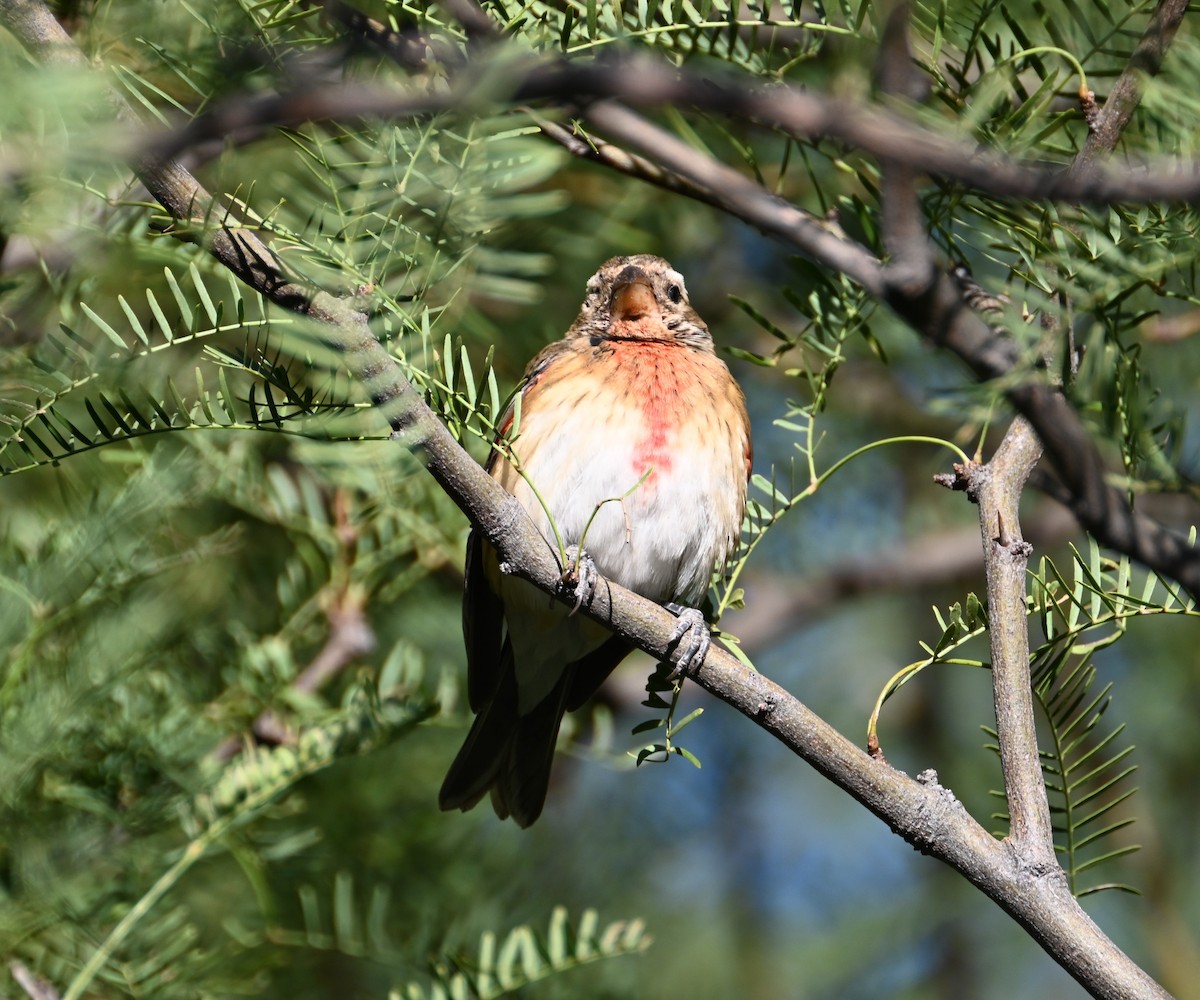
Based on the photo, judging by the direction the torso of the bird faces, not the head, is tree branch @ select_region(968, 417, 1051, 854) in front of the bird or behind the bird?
in front

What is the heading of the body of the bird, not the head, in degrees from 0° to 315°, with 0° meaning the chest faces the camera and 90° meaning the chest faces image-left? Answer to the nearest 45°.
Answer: approximately 0°

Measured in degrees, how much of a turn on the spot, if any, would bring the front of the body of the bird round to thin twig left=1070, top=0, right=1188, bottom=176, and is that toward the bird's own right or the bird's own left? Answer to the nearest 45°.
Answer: approximately 45° to the bird's own left
